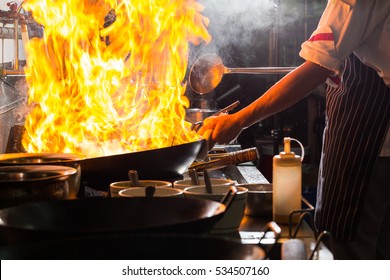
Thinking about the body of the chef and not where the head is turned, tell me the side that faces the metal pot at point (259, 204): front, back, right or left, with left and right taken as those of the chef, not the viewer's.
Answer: front

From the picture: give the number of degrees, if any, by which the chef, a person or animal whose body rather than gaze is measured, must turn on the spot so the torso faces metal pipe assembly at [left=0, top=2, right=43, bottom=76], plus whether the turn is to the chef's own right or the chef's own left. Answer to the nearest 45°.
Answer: approximately 45° to the chef's own right

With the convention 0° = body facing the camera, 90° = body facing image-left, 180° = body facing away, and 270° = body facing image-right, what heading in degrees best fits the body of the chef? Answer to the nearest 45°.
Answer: approximately 90°

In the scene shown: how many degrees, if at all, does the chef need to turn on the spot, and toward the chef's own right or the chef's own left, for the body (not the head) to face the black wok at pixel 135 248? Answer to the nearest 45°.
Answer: approximately 90° to the chef's own left

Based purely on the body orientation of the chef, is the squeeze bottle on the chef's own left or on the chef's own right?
on the chef's own left

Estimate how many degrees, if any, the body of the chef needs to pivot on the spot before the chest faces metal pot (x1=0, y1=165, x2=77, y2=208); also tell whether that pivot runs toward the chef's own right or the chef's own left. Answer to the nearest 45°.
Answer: approximately 45° to the chef's own left
